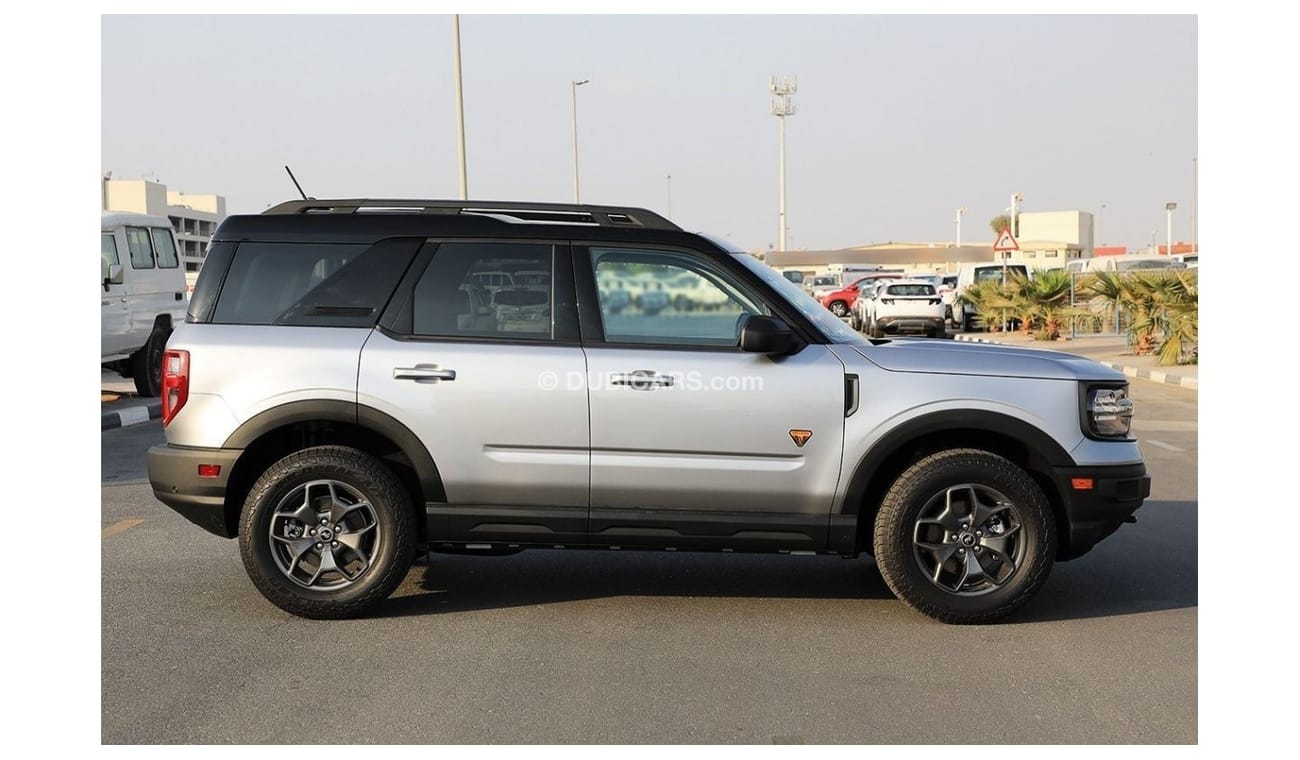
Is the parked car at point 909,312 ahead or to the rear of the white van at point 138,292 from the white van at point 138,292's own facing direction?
to the rear

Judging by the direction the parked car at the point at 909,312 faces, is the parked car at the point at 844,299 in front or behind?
in front

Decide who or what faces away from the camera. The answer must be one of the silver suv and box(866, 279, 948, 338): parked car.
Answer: the parked car

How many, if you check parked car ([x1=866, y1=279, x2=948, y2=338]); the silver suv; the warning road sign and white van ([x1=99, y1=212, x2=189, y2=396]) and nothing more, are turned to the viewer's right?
1

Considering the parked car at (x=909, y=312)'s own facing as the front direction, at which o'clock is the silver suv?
The silver suv is roughly at 6 o'clock from the parked car.

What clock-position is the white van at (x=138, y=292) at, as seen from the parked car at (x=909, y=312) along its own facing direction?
The white van is roughly at 7 o'clock from the parked car.

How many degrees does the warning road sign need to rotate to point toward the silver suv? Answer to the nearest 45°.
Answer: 0° — it already faces it

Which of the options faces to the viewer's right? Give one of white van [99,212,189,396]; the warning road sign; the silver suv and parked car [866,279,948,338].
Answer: the silver suv

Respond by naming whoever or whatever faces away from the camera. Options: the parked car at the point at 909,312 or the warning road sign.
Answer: the parked car

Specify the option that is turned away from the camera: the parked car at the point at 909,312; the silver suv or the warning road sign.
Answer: the parked car

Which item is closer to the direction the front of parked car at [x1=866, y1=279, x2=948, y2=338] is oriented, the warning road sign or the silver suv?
the warning road sign

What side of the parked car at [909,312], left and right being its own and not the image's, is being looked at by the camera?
back

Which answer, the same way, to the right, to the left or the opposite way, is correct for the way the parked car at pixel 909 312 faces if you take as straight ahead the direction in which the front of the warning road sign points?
the opposite way

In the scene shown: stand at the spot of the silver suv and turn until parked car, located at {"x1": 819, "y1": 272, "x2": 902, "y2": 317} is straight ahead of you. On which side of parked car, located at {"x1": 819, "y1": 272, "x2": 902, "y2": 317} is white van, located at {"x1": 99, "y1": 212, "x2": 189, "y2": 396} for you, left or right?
left

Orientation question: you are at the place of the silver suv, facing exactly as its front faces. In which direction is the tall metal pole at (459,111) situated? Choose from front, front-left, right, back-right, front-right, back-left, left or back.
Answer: left
